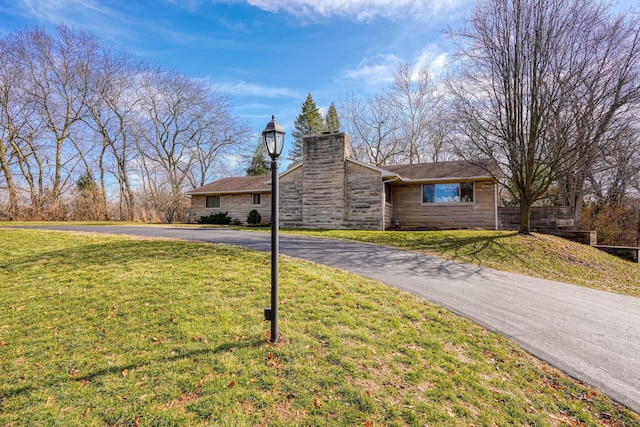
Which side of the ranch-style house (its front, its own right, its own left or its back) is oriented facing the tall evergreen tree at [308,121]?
back

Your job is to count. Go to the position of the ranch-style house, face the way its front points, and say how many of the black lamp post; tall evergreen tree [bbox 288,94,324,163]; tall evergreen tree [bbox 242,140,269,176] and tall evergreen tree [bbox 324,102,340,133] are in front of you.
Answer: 1

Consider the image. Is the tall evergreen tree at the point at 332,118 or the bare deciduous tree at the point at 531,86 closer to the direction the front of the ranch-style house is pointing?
the bare deciduous tree

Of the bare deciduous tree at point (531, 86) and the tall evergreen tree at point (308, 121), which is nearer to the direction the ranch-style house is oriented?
the bare deciduous tree

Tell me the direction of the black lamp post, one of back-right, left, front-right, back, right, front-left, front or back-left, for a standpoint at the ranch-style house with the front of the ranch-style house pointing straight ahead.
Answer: front

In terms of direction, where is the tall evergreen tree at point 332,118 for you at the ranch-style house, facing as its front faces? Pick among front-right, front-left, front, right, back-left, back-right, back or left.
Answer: back

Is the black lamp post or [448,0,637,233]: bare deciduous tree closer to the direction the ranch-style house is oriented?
the black lamp post

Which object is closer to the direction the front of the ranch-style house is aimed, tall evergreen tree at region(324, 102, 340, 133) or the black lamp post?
the black lamp post

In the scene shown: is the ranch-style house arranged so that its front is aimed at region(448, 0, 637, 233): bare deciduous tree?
no

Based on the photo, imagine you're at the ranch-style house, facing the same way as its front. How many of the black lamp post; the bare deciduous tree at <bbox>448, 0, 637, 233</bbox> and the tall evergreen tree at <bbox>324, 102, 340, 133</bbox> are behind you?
1

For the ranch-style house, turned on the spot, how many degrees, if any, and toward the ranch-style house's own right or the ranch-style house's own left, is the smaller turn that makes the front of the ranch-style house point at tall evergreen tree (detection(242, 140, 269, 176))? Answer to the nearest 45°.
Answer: approximately 135° to the ranch-style house's own right

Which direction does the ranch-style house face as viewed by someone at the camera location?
facing the viewer
